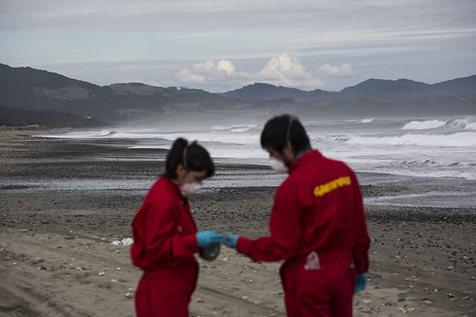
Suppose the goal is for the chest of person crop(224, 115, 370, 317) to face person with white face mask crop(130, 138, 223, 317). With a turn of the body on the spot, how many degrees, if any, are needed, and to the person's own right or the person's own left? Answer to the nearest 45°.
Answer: approximately 45° to the person's own left

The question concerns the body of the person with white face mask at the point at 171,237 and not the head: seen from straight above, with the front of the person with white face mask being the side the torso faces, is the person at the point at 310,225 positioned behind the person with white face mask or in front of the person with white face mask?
in front

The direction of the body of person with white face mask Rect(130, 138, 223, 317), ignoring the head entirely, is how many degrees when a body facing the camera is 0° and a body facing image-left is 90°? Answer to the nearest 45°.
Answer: approximately 270°

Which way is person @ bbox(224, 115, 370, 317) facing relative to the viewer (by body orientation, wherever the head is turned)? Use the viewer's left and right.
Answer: facing away from the viewer and to the left of the viewer

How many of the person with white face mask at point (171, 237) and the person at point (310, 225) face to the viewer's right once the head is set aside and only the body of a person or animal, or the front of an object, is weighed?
1
